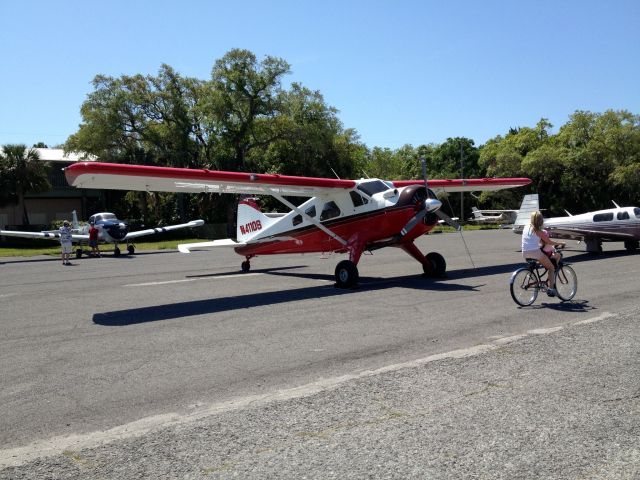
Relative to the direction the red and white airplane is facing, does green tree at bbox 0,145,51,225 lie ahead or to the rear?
to the rear

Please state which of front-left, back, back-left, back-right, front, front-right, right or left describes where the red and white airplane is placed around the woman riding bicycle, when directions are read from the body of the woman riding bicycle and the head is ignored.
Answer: left

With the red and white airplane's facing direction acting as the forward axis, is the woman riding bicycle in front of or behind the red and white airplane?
in front

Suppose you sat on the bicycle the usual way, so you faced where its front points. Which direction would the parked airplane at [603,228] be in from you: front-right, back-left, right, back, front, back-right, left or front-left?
front-left

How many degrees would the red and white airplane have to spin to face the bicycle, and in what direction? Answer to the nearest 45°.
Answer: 0° — it already faces it

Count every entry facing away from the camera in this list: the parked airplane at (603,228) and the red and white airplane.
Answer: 0

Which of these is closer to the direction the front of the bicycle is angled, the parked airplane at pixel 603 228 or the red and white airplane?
the parked airplane

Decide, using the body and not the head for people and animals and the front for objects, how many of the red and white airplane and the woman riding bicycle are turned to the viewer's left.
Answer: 0

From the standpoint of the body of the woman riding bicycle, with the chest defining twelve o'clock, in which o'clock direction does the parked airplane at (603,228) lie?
The parked airplane is roughly at 11 o'clock from the woman riding bicycle.

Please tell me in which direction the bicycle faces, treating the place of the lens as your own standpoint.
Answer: facing away from the viewer and to the right of the viewer

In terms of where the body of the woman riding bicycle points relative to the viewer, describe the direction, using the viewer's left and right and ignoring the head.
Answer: facing away from the viewer and to the right of the viewer

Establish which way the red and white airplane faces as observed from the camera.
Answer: facing the viewer and to the right of the viewer
